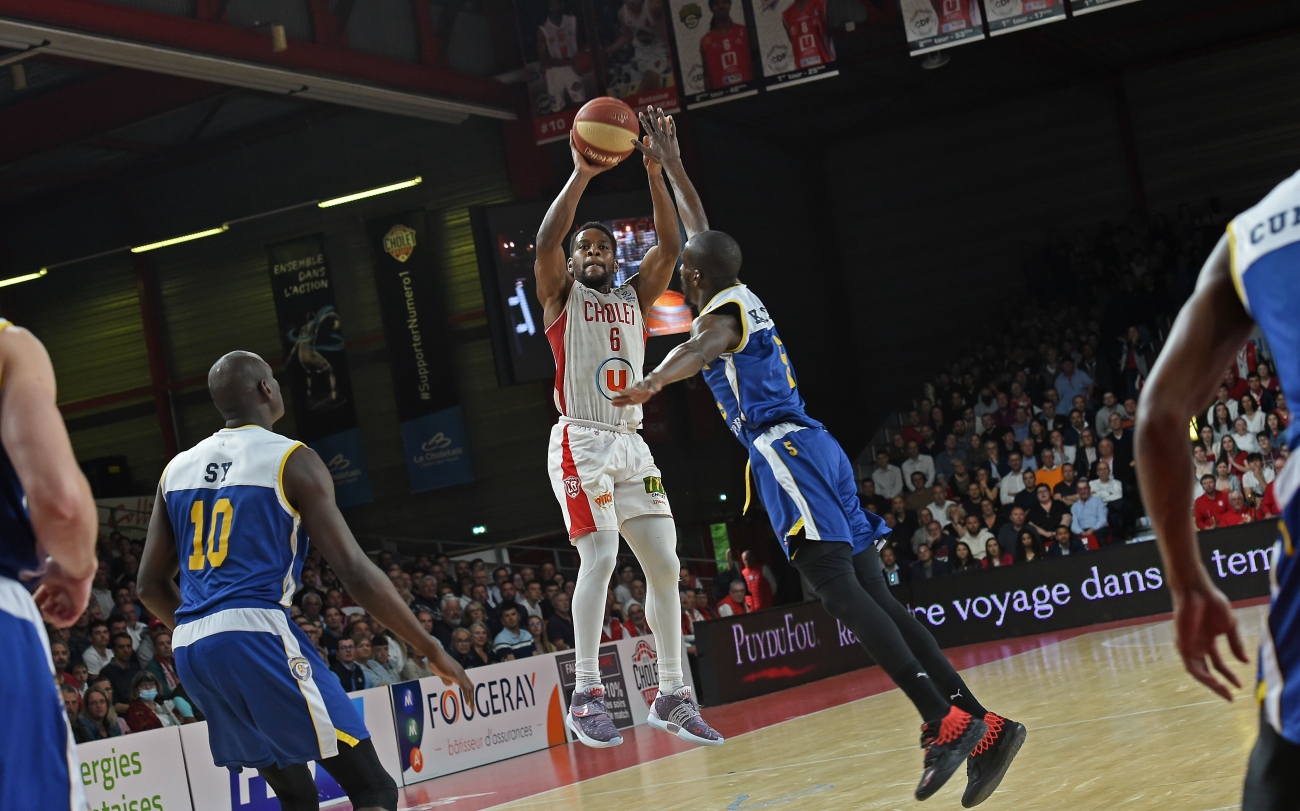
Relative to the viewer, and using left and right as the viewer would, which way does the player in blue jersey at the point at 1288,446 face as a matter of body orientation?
facing away from the viewer

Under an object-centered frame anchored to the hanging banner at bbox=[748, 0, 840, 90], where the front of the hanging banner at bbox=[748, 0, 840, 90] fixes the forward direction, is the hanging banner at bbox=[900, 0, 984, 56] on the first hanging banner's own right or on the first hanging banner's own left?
on the first hanging banner's own left

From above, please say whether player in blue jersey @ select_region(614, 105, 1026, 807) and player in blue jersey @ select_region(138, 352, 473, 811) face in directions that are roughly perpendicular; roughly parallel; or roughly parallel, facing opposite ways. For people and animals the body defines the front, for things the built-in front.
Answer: roughly perpendicular

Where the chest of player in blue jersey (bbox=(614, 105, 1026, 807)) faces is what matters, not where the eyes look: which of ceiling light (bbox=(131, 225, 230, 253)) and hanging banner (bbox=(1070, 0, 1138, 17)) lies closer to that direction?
the ceiling light

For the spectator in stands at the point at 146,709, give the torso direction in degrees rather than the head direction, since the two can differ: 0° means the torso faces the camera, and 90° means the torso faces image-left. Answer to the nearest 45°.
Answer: approximately 315°

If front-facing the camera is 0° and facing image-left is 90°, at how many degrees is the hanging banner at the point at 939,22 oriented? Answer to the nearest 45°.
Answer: approximately 0°

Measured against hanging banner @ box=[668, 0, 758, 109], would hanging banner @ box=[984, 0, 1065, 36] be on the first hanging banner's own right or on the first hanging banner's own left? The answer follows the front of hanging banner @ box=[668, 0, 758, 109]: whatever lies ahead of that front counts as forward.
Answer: on the first hanging banner's own left

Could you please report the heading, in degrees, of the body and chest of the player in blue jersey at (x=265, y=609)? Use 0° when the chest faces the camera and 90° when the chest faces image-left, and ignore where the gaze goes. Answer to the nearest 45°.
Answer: approximately 225°
